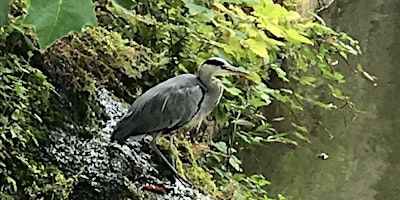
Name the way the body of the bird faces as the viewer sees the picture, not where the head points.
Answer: to the viewer's right

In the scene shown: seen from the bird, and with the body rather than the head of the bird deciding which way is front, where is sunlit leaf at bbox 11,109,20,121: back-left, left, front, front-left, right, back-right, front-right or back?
back-right

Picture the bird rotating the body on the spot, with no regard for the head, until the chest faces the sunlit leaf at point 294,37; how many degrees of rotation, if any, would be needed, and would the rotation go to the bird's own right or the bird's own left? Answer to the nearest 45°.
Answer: approximately 45° to the bird's own left
